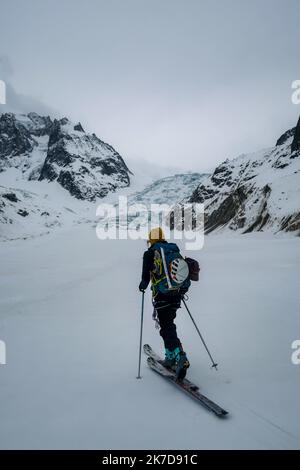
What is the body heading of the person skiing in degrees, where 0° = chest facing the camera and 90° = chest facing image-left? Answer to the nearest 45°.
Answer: approximately 135°

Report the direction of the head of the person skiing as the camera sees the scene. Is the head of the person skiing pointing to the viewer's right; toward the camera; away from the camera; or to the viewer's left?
away from the camera
